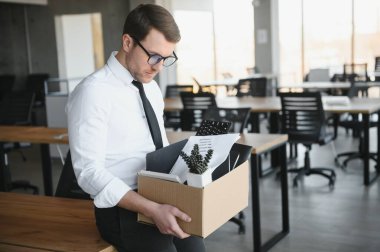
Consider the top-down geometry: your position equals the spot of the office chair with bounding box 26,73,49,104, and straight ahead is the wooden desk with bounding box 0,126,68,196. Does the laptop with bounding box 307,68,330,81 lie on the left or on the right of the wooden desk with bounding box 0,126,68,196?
left

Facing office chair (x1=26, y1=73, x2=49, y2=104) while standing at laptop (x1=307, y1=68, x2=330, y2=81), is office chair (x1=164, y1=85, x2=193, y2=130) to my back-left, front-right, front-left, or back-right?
front-left

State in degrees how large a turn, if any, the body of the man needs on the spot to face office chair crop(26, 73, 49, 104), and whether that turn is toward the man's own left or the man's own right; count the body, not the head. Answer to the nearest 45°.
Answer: approximately 135° to the man's own left

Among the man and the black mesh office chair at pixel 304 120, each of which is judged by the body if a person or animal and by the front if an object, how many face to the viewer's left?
0

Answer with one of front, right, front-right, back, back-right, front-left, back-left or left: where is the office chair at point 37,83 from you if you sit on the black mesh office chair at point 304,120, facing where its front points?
left

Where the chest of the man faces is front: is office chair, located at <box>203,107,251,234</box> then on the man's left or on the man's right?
on the man's left

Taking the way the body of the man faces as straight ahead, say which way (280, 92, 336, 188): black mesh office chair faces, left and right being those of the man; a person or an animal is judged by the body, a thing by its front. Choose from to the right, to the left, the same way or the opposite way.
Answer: to the left

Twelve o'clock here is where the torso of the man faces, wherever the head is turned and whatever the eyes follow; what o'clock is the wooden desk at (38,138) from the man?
The wooden desk is roughly at 7 o'clock from the man.

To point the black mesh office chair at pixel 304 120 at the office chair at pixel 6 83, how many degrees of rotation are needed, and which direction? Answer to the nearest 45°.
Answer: approximately 90° to its left

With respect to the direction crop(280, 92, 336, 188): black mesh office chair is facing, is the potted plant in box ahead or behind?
behind

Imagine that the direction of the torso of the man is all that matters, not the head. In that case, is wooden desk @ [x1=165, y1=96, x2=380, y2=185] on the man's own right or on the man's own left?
on the man's own left

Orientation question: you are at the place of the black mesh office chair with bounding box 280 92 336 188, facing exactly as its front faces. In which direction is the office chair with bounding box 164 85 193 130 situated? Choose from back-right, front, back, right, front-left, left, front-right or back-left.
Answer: left

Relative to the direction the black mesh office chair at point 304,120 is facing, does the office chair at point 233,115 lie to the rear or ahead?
to the rear

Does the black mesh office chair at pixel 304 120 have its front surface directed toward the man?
no
